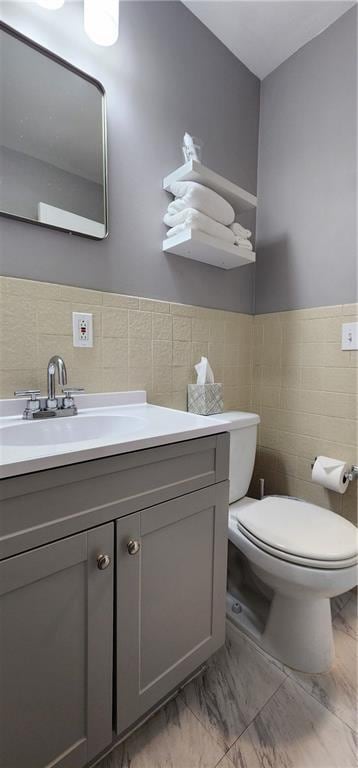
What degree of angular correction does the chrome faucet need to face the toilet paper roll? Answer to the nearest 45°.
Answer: approximately 45° to its left

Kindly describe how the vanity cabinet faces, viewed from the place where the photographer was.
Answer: facing the viewer and to the right of the viewer

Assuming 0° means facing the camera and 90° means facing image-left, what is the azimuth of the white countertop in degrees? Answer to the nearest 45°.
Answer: approximately 315°

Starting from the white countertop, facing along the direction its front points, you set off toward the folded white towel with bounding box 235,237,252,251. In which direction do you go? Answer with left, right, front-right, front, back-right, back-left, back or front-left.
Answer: left

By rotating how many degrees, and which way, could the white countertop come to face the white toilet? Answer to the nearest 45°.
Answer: approximately 45° to its left

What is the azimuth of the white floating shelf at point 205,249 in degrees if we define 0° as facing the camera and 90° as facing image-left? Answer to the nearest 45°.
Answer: approximately 315°
